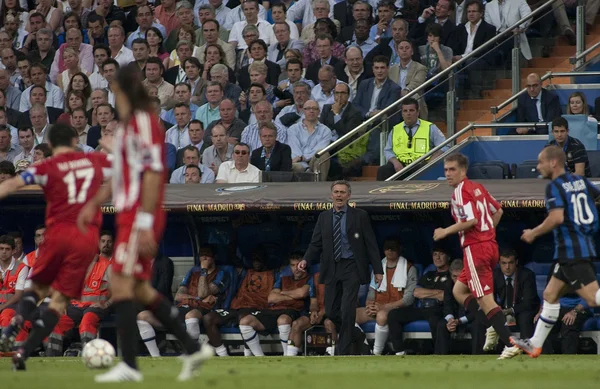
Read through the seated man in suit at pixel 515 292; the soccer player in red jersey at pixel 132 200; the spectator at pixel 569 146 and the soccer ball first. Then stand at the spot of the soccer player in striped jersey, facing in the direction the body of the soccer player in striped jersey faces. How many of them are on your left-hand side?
2

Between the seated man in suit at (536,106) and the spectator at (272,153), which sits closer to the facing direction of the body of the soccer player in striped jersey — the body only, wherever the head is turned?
the spectator

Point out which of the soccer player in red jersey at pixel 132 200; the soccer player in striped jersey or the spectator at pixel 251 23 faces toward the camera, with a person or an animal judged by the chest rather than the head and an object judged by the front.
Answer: the spectator

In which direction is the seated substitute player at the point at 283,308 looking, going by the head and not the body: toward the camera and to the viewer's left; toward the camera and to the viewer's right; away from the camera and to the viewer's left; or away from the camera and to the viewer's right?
toward the camera and to the viewer's left

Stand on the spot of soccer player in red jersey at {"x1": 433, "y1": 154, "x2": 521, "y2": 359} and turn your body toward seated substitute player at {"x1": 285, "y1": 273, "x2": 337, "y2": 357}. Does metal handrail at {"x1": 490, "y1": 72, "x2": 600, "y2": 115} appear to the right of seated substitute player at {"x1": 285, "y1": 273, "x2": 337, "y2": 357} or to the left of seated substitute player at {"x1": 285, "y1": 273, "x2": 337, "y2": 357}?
right

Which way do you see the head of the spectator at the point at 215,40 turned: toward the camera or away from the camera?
toward the camera

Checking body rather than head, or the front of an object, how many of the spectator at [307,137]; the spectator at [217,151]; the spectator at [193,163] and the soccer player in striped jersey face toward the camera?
3

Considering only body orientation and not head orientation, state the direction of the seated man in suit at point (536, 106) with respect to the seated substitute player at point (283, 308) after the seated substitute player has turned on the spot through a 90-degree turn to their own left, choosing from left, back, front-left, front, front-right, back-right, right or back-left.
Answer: front-left

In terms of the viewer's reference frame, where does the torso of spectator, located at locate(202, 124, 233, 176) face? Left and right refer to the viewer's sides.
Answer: facing the viewer

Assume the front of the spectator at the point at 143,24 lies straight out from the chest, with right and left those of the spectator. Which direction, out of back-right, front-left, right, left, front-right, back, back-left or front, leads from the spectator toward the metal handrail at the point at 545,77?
front-left

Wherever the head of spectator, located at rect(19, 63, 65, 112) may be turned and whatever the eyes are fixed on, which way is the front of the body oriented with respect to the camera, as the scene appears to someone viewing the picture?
toward the camera

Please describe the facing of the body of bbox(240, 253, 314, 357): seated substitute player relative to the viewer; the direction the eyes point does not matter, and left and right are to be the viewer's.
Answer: facing the viewer and to the left of the viewer

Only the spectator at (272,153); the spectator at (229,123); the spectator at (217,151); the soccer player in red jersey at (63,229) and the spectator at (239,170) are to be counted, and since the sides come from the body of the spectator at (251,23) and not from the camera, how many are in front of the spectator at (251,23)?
5

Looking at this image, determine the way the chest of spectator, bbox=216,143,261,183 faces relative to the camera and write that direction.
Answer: toward the camera

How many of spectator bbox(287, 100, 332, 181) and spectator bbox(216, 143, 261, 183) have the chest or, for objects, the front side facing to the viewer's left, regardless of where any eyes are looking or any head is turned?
0

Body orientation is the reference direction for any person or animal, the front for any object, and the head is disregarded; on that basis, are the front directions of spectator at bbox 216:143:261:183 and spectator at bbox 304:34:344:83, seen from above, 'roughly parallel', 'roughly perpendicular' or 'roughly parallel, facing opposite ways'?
roughly parallel
